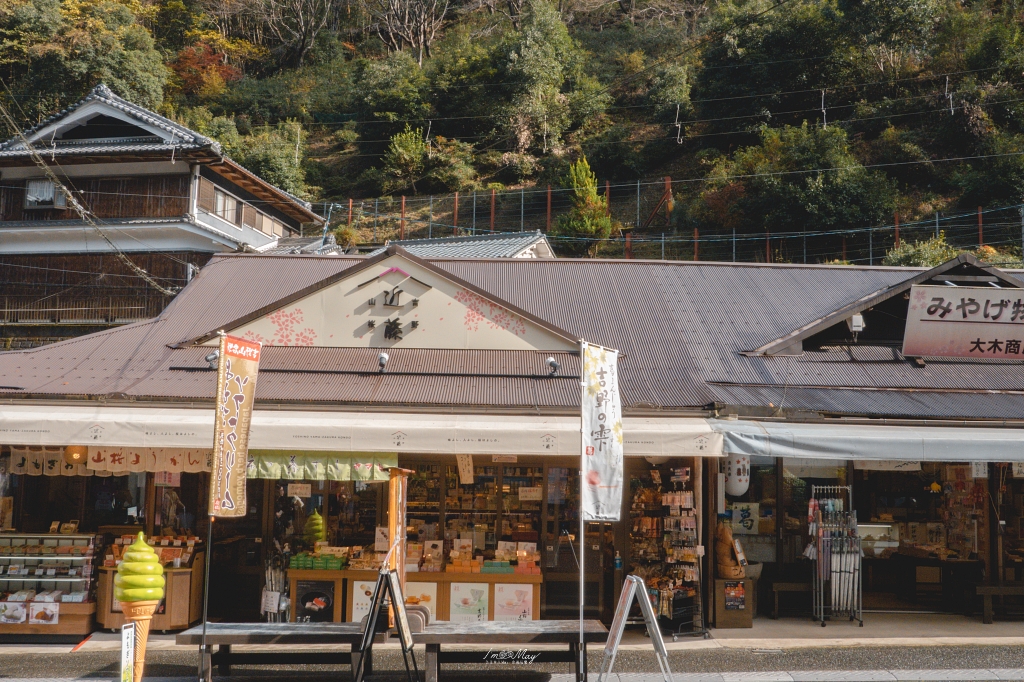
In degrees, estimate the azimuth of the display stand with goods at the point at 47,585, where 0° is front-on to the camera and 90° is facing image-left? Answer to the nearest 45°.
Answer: approximately 0°

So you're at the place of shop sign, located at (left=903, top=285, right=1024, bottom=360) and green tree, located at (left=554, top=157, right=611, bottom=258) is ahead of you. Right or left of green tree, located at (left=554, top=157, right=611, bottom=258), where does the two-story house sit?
left

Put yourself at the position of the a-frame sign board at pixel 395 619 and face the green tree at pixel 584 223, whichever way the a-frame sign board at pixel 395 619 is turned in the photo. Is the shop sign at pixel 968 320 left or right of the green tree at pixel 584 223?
right

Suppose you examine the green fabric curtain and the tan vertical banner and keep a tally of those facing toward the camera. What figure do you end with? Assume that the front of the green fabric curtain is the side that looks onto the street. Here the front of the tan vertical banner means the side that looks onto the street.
2

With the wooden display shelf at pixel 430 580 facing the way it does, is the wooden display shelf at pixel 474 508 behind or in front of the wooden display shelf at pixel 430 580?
behind
